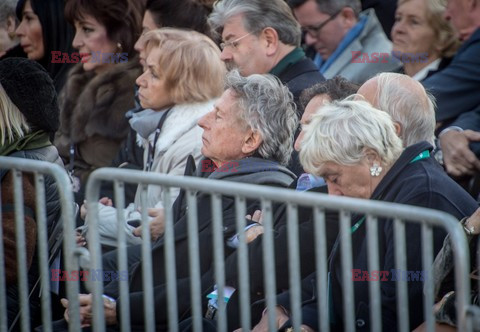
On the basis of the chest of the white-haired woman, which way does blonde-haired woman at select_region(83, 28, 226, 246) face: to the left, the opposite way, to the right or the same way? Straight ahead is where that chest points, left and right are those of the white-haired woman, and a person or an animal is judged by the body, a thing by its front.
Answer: the same way

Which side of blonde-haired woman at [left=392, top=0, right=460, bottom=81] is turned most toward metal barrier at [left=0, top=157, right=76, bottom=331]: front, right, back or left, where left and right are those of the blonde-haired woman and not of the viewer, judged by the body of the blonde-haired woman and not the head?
front

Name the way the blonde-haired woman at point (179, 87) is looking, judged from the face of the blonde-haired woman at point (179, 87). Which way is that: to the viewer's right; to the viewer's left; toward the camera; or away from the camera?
to the viewer's left

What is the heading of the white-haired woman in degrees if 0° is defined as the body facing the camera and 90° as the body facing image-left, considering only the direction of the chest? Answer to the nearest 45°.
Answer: approximately 90°

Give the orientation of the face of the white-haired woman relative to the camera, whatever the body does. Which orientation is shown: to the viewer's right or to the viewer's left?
to the viewer's left

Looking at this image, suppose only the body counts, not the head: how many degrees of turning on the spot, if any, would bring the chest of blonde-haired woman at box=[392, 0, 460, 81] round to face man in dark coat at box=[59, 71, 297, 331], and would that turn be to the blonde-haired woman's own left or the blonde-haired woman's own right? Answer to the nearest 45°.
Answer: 0° — they already face them

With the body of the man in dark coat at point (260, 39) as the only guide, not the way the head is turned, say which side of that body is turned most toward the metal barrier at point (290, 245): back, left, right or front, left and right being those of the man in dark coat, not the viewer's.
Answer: left

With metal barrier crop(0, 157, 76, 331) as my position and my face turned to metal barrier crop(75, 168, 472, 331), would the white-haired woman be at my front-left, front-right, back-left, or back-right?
front-left

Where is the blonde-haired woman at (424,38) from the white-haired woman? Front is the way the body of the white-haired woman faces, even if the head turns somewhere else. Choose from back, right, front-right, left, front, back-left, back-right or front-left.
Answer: right

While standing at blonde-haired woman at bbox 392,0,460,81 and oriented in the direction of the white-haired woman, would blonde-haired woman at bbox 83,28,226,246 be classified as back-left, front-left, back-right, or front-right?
front-right

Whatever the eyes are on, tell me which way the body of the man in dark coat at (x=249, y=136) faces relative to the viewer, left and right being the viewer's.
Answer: facing to the left of the viewer

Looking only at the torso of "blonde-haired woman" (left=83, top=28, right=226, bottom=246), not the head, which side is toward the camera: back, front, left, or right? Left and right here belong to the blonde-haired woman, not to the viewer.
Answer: left

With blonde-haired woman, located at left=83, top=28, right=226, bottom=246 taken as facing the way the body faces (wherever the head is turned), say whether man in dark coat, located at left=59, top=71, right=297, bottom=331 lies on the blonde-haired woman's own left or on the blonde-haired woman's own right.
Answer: on the blonde-haired woman's own left

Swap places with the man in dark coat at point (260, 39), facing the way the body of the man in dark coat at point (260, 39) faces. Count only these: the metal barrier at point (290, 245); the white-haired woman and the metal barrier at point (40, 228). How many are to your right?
0

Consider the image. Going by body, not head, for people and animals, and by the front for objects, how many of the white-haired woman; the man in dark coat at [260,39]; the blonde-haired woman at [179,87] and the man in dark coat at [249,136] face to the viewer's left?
4

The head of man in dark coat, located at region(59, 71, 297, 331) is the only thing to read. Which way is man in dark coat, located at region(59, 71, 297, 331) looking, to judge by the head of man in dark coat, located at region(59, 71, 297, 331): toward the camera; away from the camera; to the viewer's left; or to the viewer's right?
to the viewer's left

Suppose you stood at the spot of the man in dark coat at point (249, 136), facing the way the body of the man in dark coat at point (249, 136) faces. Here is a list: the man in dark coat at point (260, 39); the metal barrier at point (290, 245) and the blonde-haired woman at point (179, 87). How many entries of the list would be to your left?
1

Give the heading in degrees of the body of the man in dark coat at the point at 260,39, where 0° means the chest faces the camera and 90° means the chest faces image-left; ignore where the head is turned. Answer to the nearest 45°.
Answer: approximately 90°
